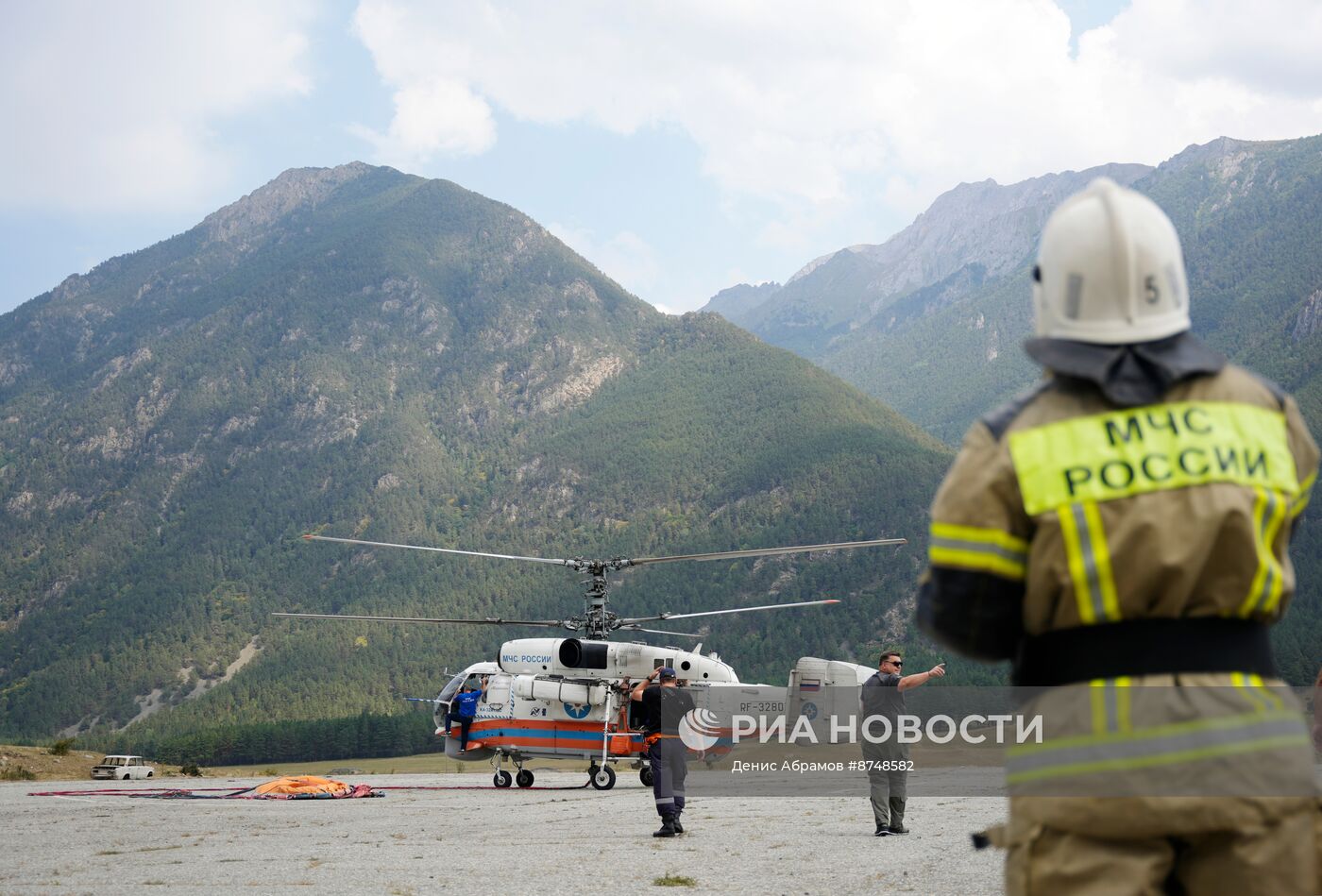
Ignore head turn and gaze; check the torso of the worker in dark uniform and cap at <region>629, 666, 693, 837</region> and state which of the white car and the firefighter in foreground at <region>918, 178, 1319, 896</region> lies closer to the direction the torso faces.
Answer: the white car

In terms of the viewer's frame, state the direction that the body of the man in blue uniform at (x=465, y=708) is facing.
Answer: away from the camera

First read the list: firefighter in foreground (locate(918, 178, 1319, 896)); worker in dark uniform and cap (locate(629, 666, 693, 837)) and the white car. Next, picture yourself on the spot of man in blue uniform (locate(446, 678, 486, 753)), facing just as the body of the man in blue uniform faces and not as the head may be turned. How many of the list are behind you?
2

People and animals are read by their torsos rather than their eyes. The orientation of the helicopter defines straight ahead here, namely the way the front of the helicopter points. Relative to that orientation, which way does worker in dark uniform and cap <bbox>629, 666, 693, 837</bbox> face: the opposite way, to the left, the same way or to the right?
to the right

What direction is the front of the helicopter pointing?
to the viewer's left

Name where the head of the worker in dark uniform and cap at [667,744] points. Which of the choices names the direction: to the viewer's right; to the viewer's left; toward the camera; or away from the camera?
away from the camera

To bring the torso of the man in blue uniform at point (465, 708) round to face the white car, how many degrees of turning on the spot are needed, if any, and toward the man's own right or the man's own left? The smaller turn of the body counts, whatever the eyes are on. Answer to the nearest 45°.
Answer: approximately 45° to the man's own left

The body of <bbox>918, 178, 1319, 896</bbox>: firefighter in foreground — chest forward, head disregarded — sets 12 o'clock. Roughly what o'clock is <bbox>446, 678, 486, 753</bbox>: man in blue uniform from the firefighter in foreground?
The man in blue uniform is roughly at 11 o'clock from the firefighter in foreground.

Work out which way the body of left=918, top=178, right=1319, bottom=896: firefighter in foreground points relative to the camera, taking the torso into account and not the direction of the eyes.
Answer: away from the camera

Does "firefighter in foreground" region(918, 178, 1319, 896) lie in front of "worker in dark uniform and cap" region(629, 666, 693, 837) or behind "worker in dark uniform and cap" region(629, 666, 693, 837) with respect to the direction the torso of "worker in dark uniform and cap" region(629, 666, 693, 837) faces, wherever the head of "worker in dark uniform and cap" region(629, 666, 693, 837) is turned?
behind

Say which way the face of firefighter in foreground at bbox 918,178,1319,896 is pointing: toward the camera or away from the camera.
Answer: away from the camera

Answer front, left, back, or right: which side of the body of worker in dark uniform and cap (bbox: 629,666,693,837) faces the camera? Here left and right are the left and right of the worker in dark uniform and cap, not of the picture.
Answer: back

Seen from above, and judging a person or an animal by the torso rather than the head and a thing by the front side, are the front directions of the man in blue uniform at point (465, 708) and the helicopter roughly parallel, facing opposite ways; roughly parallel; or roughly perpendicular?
roughly perpendicular
